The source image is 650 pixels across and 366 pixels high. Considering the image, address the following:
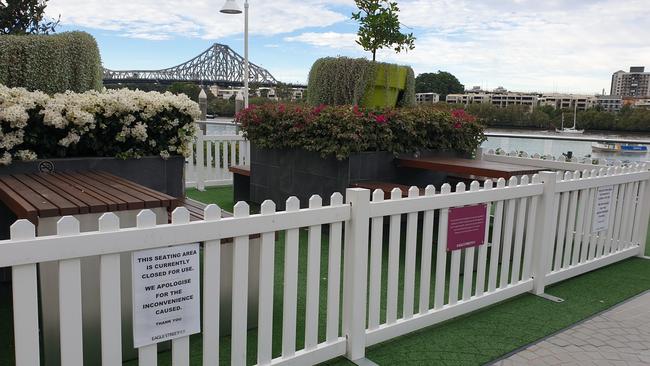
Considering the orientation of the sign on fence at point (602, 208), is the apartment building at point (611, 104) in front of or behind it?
behind

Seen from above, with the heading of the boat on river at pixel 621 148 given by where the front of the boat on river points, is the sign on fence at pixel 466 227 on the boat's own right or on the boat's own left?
on the boat's own left

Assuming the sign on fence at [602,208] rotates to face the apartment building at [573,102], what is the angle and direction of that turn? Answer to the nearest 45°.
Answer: approximately 135° to its left

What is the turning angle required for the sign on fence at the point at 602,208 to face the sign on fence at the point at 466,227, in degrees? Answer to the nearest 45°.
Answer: approximately 90° to its right

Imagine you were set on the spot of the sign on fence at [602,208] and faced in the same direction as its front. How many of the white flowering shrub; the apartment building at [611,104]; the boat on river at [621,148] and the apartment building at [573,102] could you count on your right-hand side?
1

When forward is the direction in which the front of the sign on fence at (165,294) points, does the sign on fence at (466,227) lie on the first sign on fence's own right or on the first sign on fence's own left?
on the first sign on fence's own left

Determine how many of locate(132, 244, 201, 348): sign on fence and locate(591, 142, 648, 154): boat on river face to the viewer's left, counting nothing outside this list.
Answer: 1

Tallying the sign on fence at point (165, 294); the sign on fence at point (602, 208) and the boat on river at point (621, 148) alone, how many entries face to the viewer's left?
1

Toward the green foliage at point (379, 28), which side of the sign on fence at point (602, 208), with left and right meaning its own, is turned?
back

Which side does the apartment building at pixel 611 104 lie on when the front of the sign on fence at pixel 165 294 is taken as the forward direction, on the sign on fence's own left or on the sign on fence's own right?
on the sign on fence's own left

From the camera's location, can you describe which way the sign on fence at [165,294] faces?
facing the viewer and to the right of the viewer
